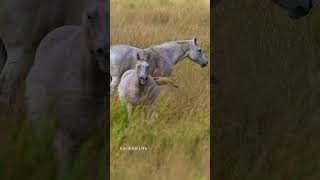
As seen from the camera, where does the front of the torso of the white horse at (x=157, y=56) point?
to the viewer's right
